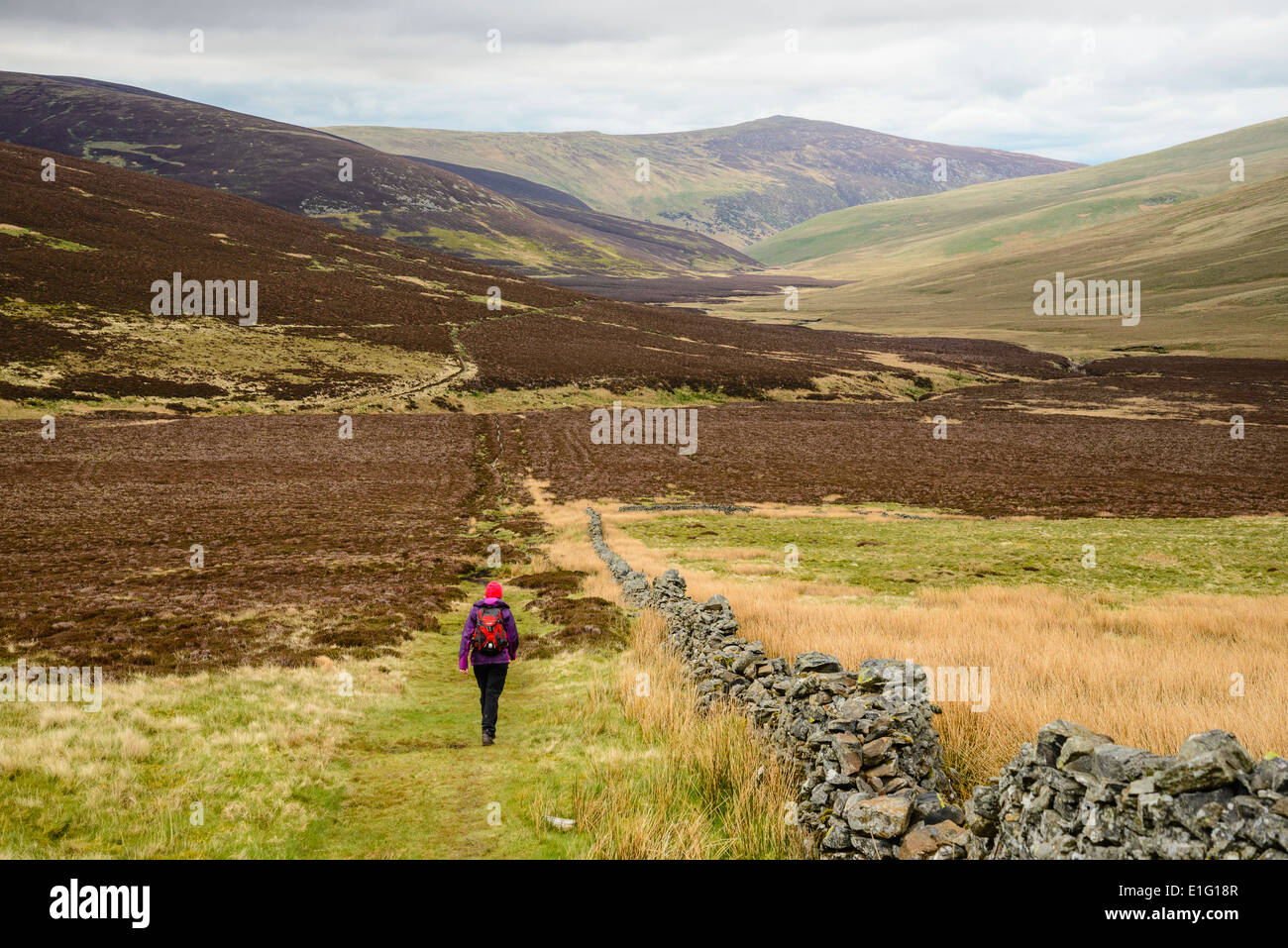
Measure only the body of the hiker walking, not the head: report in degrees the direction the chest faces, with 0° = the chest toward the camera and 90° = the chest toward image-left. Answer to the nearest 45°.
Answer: approximately 180°

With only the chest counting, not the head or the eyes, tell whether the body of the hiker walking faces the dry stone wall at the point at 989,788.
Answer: no
